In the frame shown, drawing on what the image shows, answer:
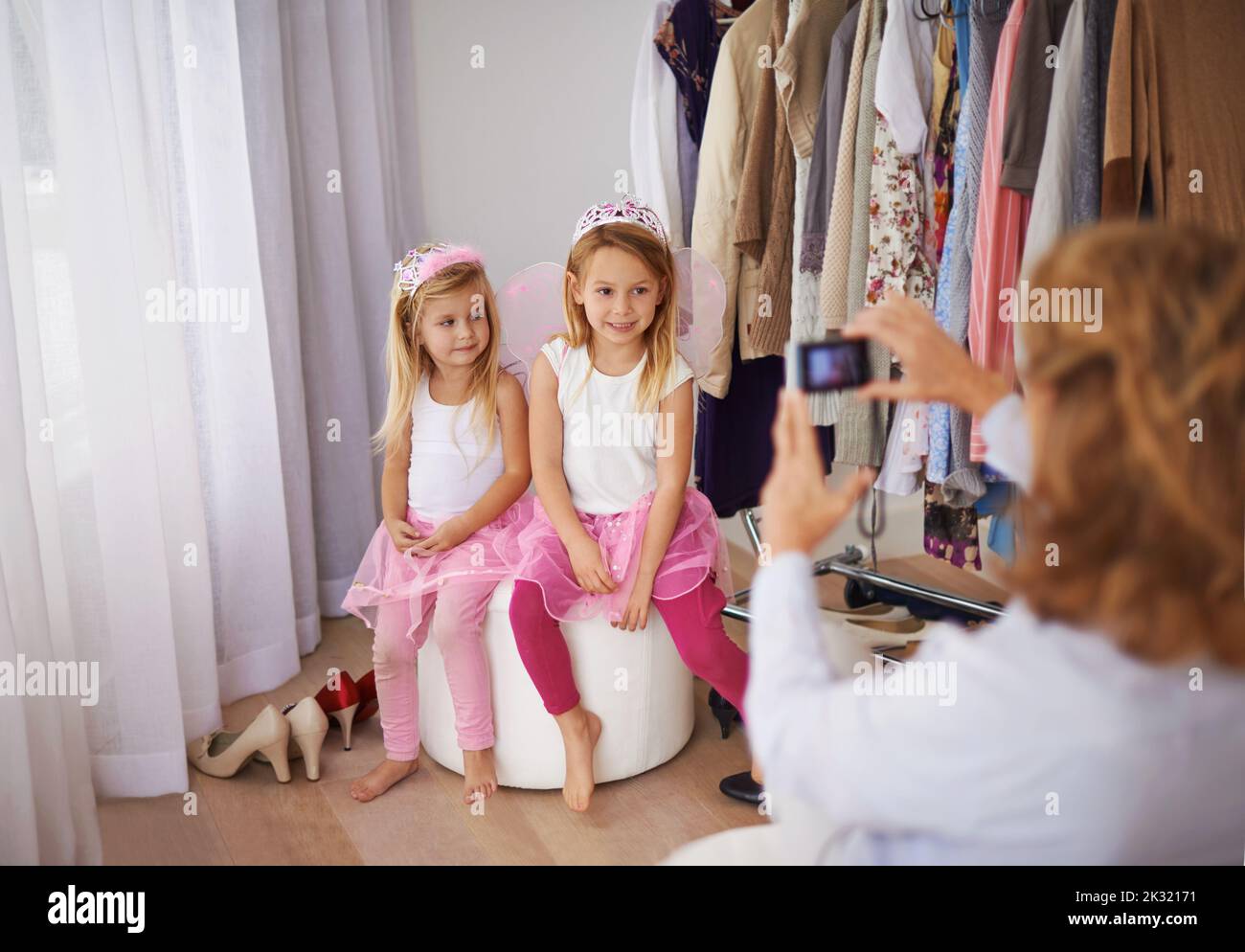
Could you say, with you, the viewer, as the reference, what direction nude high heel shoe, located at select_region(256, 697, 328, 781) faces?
facing away from the viewer and to the left of the viewer

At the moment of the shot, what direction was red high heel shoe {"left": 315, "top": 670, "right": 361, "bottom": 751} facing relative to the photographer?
facing away from the viewer and to the left of the viewer

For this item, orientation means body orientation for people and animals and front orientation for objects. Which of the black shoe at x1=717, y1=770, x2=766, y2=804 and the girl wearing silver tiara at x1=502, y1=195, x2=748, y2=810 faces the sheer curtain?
the black shoe

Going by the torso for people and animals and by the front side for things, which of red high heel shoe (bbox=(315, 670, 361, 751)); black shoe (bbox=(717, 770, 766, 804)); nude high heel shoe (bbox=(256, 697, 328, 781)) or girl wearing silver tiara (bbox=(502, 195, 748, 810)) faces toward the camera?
the girl wearing silver tiara

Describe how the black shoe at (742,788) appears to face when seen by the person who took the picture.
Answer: facing to the left of the viewer
